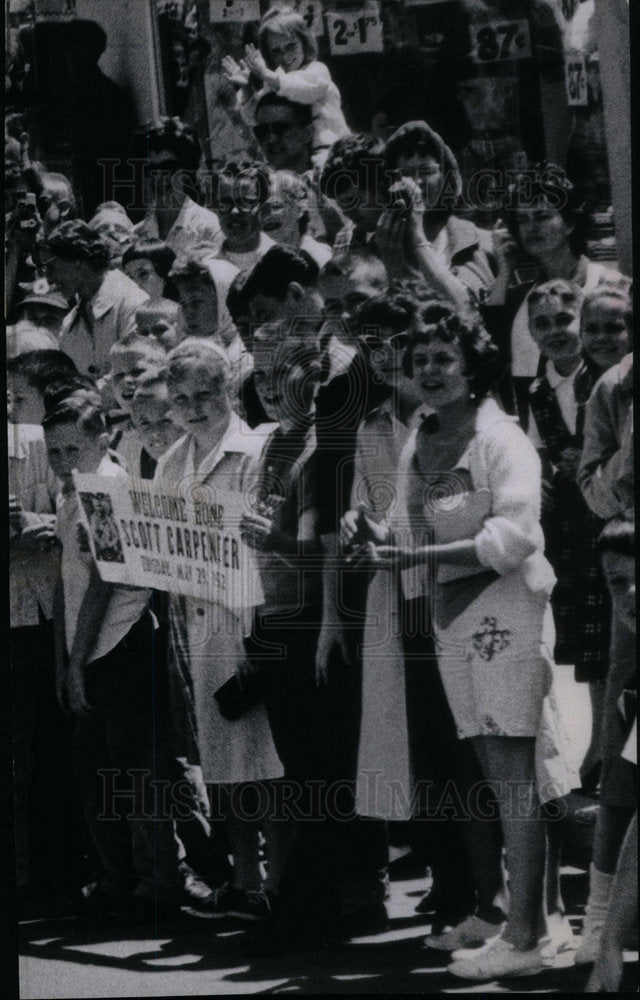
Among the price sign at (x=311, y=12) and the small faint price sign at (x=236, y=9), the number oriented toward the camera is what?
2

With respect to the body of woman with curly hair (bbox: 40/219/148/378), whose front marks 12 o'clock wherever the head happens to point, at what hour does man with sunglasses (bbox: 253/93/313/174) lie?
The man with sunglasses is roughly at 8 o'clock from the woman with curly hair.

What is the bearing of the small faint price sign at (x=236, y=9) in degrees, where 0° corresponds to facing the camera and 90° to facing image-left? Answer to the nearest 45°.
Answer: approximately 0°
